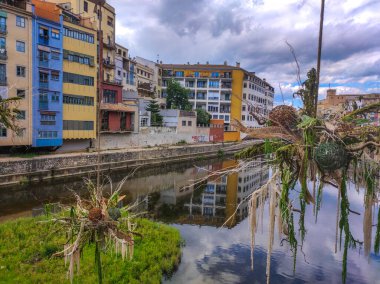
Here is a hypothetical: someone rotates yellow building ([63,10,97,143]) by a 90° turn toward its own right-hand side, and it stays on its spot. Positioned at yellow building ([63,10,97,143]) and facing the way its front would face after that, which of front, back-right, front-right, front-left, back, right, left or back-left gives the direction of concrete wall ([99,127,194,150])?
back

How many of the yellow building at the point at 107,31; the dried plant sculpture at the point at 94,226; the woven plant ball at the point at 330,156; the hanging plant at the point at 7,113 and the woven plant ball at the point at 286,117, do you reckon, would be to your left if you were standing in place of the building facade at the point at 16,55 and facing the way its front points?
1

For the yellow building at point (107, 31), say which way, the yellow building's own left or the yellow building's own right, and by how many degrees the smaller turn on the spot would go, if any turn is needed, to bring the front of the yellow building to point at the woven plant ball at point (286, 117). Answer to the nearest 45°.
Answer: approximately 45° to the yellow building's own right

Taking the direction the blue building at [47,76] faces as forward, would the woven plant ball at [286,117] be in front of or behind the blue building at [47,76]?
in front

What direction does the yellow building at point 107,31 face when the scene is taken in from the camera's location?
facing the viewer and to the right of the viewer

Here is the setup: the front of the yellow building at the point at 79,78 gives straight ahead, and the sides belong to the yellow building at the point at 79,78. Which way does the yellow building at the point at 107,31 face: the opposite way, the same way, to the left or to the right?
the same way

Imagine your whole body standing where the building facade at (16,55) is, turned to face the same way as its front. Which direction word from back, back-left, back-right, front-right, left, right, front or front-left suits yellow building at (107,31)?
left

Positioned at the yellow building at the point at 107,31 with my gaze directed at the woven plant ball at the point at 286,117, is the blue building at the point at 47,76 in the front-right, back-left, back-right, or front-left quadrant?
front-right

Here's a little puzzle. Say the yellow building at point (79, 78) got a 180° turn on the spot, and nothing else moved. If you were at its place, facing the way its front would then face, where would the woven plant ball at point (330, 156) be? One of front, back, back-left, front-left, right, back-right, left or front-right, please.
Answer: back-left

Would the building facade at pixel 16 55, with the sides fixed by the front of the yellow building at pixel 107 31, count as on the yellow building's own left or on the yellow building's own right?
on the yellow building's own right

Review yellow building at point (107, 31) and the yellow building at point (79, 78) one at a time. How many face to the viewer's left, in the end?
0

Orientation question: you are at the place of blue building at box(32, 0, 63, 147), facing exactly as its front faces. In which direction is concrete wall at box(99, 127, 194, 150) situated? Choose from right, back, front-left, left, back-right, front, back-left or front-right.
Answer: left

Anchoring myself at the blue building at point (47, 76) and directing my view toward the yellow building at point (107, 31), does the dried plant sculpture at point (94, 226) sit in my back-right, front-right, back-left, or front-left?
back-right

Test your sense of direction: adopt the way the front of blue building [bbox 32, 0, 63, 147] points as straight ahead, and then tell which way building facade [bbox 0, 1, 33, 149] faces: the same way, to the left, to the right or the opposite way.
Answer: the same way

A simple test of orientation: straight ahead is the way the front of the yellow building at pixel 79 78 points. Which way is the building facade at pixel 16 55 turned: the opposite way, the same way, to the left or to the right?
the same way

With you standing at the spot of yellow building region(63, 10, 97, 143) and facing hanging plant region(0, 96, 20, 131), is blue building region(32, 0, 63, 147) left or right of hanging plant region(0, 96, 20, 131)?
right
